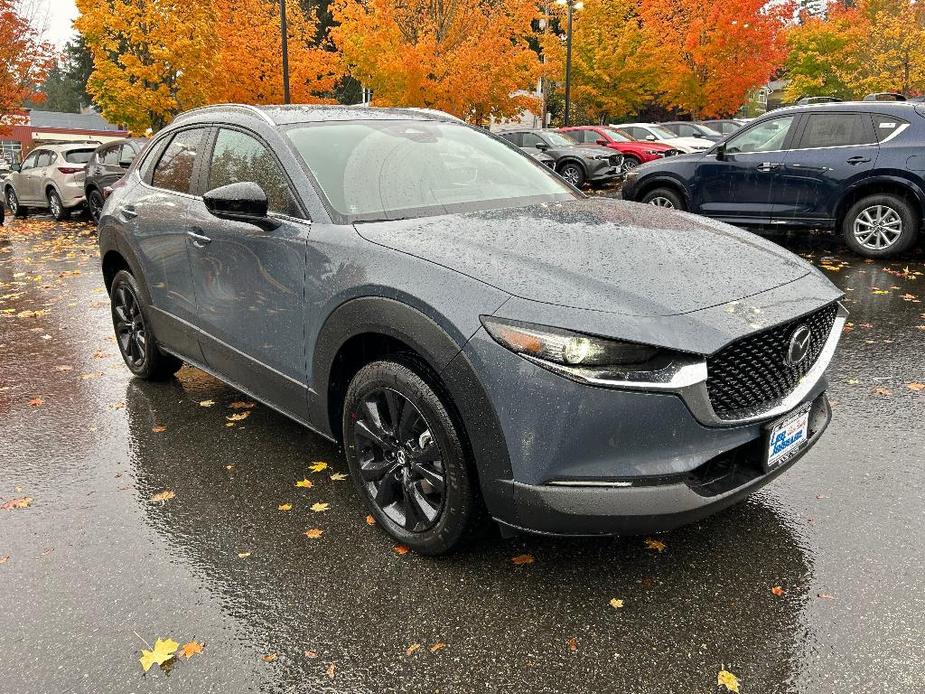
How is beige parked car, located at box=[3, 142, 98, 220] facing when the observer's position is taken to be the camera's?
facing away from the viewer and to the left of the viewer

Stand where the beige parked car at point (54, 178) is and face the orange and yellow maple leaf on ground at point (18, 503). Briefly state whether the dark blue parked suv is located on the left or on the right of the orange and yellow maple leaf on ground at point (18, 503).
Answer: left

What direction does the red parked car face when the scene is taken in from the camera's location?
facing the viewer and to the right of the viewer

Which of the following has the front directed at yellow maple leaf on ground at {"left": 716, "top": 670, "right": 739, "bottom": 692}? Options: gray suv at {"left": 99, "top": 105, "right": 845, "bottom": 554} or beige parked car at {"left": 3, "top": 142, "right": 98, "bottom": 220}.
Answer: the gray suv

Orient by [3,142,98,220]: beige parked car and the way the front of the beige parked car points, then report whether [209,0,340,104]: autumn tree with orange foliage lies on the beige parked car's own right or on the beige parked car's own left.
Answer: on the beige parked car's own right

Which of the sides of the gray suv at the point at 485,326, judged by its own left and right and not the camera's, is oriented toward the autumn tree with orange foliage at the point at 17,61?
back

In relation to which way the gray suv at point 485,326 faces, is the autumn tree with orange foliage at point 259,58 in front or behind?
behind

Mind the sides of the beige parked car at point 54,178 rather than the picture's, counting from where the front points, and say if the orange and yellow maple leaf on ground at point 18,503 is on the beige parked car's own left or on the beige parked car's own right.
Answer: on the beige parked car's own left

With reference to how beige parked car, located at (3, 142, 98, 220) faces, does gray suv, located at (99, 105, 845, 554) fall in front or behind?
behind

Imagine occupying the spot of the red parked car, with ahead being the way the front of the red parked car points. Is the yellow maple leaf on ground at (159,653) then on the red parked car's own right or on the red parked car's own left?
on the red parked car's own right

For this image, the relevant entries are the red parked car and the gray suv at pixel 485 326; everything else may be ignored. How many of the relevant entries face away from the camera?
0
